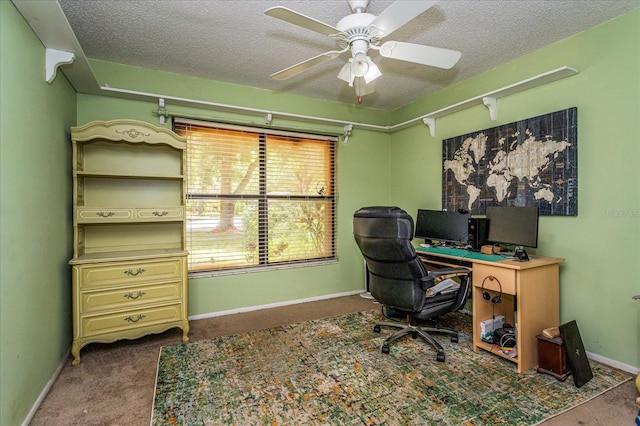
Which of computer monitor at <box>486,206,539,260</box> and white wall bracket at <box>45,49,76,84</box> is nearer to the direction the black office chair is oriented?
the computer monitor

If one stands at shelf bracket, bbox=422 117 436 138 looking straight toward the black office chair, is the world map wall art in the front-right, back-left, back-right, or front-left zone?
front-left

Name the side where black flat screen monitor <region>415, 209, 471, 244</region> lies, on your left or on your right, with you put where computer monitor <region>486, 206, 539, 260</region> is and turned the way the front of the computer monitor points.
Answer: on your right

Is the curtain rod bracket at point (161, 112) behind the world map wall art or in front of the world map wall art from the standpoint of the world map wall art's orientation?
in front

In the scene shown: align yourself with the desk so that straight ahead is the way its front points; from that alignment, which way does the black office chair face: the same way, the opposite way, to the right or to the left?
the opposite way

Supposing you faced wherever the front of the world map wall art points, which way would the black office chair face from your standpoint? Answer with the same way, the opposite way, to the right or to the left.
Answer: the opposite way

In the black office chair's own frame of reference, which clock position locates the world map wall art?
The world map wall art is roughly at 12 o'clock from the black office chair.

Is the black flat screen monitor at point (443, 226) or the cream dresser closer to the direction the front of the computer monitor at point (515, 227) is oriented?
the cream dresser

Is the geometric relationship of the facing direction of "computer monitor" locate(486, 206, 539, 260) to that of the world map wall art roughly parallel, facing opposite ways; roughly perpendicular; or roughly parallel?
roughly parallel

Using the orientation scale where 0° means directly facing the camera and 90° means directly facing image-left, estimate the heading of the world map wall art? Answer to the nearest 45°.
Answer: approximately 45°

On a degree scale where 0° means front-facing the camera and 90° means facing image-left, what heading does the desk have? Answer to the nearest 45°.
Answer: approximately 45°

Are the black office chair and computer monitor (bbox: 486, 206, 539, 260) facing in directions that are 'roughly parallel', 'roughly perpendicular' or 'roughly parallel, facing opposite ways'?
roughly parallel, facing opposite ways

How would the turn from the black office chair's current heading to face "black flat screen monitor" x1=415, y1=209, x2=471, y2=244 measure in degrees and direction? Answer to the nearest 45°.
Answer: approximately 45° to its left

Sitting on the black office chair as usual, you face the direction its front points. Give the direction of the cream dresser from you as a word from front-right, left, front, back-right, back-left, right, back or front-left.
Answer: back-left

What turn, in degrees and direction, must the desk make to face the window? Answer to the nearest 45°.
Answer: approximately 45° to its right

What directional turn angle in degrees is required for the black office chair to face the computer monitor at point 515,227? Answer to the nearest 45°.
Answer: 0° — it already faces it
